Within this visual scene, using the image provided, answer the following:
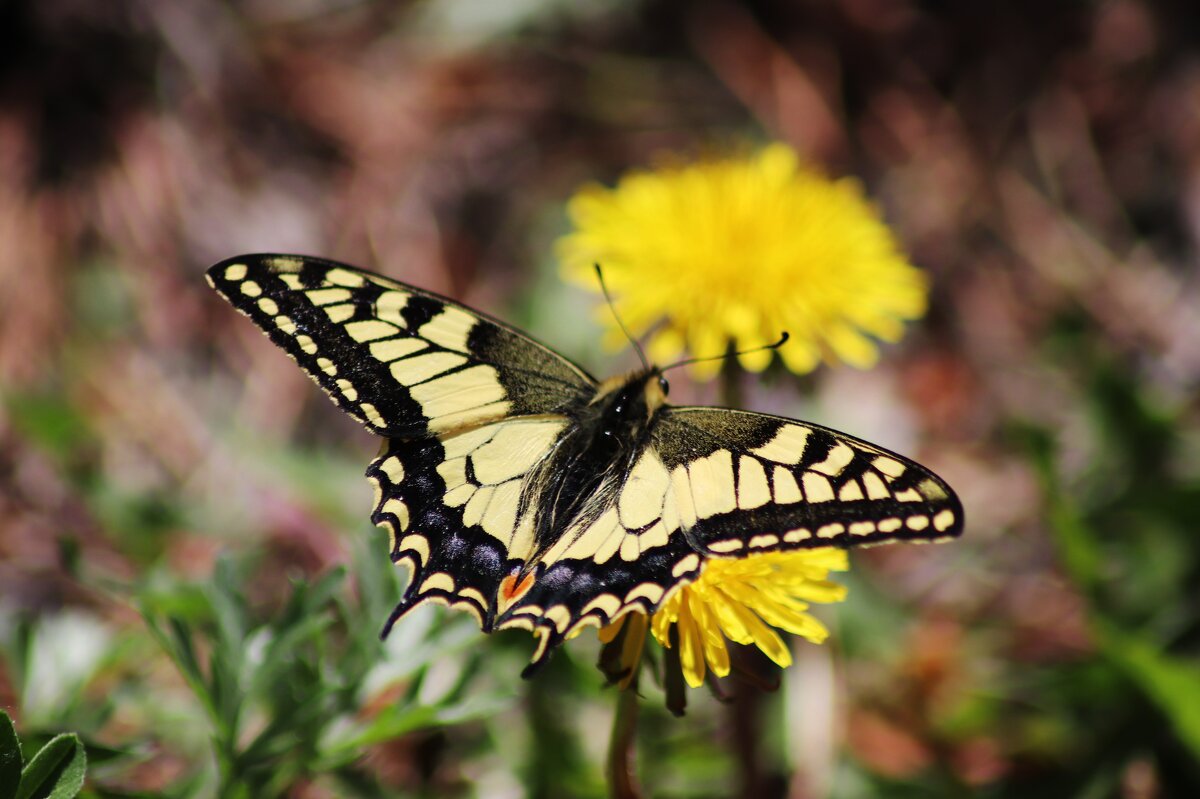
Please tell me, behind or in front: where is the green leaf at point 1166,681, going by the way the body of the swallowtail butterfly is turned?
in front

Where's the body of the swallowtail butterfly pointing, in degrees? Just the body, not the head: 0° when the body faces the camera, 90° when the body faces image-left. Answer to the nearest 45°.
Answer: approximately 225°
